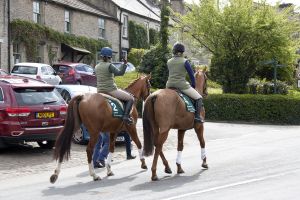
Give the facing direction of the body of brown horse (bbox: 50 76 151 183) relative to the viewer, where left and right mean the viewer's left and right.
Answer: facing away from the viewer and to the right of the viewer

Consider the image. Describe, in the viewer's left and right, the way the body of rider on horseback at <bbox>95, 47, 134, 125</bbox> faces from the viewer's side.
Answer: facing away from the viewer and to the right of the viewer

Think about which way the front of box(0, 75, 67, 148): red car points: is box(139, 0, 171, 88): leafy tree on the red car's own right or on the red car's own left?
on the red car's own right

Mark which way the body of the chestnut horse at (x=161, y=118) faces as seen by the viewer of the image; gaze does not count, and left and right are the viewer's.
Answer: facing away from the viewer and to the right of the viewer

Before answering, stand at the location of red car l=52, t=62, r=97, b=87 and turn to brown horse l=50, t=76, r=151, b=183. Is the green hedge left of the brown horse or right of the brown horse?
left

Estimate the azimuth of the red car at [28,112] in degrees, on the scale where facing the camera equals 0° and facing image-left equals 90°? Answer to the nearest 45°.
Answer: approximately 135°

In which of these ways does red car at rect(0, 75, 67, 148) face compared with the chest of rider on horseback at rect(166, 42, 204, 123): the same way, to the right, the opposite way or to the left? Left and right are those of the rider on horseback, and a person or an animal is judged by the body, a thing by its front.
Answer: to the left

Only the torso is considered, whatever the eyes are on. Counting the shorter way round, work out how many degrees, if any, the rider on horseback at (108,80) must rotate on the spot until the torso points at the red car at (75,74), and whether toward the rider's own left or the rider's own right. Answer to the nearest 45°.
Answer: approximately 45° to the rider's own left
